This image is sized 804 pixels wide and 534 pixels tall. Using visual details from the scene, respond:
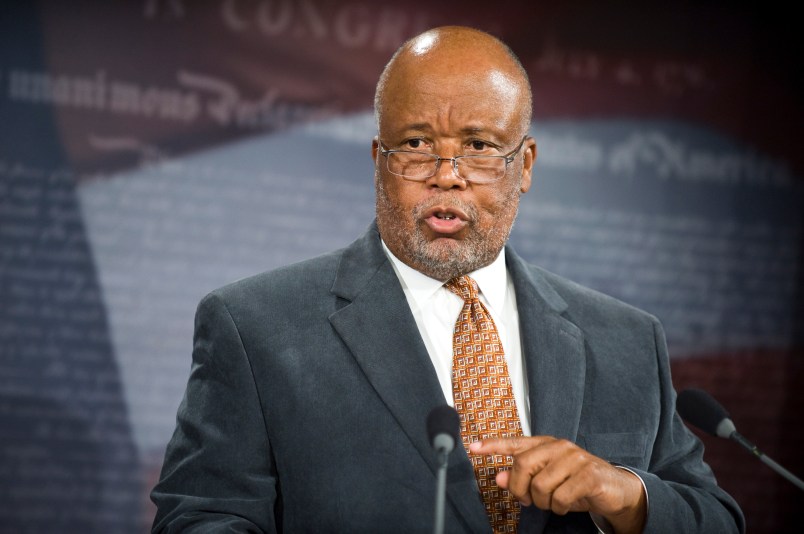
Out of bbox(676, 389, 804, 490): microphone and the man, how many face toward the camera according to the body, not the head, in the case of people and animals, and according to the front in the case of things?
1

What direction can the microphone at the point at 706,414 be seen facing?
to the viewer's left

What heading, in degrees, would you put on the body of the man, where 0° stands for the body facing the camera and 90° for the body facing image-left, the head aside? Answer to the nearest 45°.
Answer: approximately 0°

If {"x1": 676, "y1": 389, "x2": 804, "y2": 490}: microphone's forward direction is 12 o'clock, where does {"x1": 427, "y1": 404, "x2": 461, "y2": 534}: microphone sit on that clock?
{"x1": 427, "y1": 404, "x2": 461, "y2": 534}: microphone is roughly at 10 o'clock from {"x1": 676, "y1": 389, "x2": 804, "y2": 490}: microphone.
